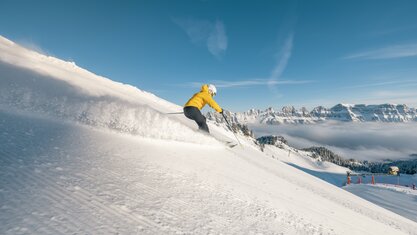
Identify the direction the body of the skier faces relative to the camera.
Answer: to the viewer's right
